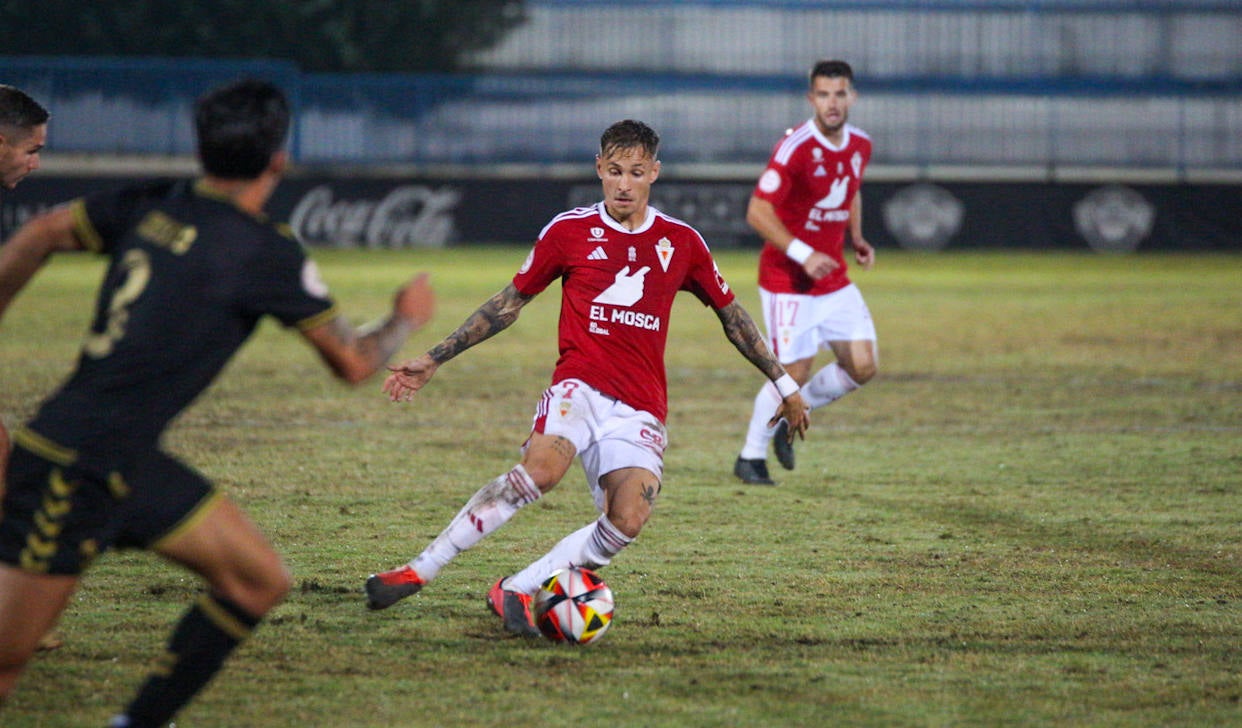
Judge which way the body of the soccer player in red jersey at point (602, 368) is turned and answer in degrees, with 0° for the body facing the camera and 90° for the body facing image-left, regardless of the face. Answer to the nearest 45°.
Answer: approximately 0°

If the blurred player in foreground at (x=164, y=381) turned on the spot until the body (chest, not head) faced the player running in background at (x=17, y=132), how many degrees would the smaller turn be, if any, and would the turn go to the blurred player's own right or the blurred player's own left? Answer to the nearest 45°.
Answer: approximately 45° to the blurred player's own left

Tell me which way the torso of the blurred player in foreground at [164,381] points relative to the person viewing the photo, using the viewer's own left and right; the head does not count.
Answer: facing away from the viewer and to the right of the viewer

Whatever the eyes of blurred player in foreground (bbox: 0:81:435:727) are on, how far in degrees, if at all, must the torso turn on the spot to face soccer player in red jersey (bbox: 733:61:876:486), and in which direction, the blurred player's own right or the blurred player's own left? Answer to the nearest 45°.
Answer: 0° — they already face them

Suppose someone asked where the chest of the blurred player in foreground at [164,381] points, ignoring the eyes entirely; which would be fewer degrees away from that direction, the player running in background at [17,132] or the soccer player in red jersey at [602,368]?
the soccer player in red jersey

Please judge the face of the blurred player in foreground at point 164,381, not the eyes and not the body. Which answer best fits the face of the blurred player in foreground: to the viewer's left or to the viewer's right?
to the viewer's right
